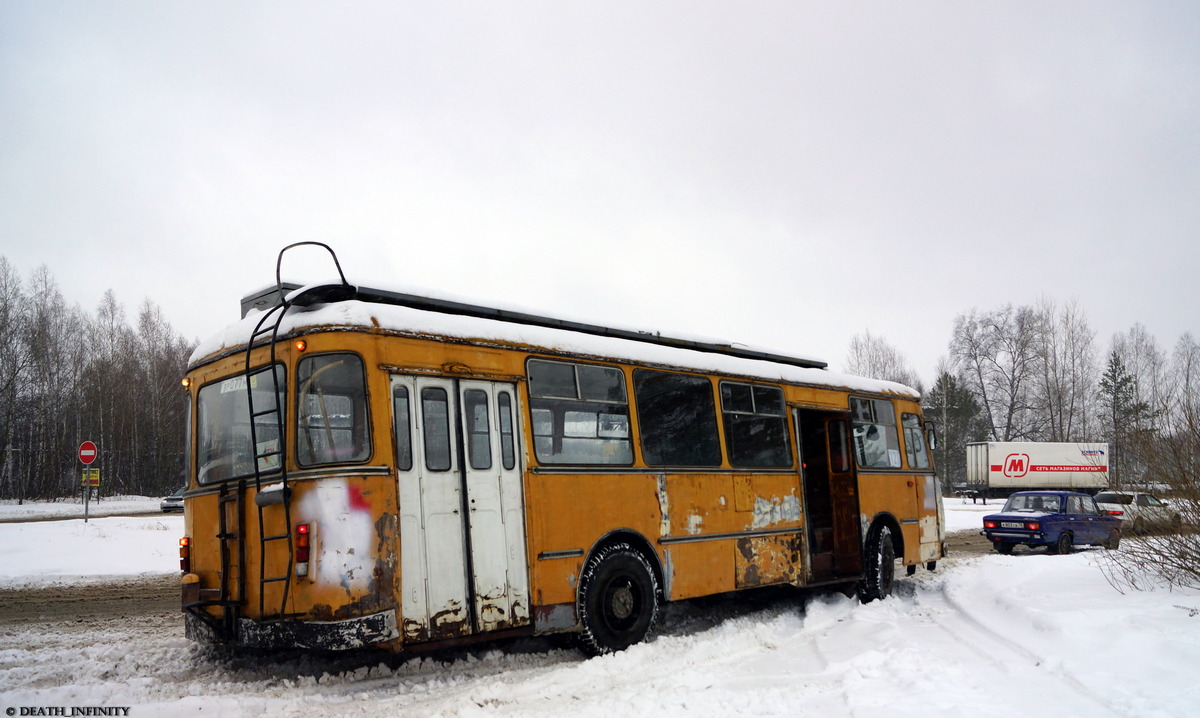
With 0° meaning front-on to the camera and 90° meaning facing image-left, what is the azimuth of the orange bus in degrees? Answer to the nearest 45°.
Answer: approximately 225°

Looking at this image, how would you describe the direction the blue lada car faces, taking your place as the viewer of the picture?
facing away from the viewer and to the right of the viewer

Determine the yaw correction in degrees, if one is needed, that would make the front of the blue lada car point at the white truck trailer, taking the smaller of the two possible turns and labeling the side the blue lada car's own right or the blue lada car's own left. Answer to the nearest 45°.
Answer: approximately 45° to the blue lada car's own left

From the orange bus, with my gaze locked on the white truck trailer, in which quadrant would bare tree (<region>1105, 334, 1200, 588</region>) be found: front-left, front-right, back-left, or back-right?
front-right

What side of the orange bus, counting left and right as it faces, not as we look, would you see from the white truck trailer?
front

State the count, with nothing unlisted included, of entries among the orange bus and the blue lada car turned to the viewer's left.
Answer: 0

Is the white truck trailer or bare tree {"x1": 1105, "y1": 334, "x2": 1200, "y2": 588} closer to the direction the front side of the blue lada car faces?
the white truck trailer

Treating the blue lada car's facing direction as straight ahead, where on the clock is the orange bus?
The orange bus is roughly at 5 o'clock from the blue lada car.

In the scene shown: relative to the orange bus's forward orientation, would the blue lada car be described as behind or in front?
in front

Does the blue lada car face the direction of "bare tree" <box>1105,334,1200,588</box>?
no

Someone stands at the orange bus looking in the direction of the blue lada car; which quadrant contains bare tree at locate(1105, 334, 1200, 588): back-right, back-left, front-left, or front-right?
front-right

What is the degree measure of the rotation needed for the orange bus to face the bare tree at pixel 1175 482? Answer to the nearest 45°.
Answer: approximately 45° to its right
